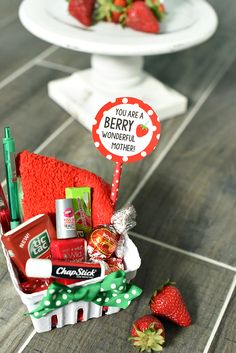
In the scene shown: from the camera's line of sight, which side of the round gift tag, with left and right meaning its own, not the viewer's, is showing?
front

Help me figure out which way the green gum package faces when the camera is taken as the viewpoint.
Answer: facing the viewer

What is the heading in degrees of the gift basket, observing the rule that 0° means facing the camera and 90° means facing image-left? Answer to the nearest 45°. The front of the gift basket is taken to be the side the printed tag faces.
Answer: approximately 0°

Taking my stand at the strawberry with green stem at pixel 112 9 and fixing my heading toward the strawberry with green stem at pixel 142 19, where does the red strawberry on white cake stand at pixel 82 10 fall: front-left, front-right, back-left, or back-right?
back-right

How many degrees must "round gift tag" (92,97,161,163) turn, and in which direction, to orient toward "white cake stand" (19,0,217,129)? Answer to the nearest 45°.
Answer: approximately 180°

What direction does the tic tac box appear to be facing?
toward the camera

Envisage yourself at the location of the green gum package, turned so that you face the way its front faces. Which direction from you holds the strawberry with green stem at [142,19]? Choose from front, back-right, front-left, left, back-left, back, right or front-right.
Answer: back

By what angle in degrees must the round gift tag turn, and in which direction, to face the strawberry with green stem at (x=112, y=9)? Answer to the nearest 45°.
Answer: approximately 180°
